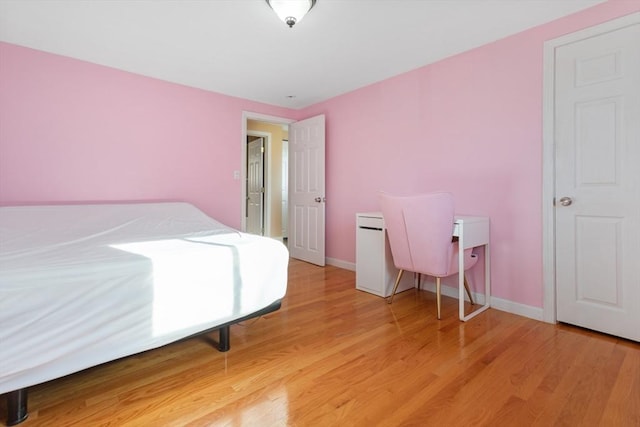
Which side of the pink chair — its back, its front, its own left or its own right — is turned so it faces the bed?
back

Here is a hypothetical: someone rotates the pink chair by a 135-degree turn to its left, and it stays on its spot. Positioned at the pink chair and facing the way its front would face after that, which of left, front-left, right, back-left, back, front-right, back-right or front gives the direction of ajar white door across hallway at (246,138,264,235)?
front-right

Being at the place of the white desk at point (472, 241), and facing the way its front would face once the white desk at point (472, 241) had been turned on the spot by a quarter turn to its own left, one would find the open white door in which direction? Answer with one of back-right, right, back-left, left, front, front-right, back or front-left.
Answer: back

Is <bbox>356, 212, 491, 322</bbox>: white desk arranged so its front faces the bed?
yes

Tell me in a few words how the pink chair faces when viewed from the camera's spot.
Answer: facing away from the viewer and to the right of the viewer

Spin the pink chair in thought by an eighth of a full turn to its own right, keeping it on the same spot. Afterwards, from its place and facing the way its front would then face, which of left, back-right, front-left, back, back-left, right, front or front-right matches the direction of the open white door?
back-left

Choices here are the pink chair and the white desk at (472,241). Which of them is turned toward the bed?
the white desk

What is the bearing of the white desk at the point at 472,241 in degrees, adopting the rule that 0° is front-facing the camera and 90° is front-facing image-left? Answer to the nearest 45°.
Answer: approximately 45°

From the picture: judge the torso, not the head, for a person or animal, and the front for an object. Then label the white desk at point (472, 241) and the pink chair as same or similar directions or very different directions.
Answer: very different directions
